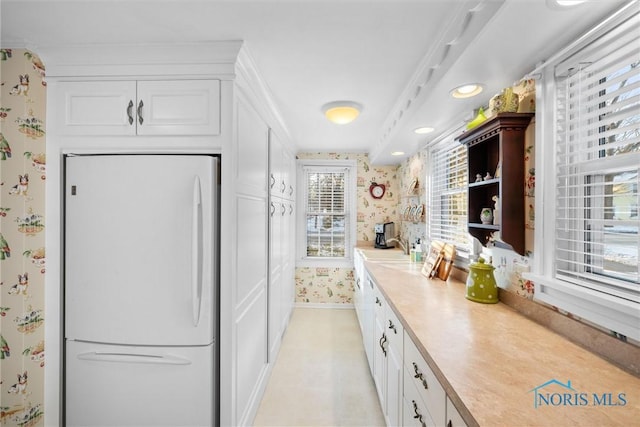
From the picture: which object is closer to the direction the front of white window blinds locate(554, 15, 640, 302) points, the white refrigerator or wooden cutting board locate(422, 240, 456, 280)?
the white refrigerator

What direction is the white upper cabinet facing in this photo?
toward the camera

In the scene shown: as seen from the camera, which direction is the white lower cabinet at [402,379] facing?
to the viewer's left

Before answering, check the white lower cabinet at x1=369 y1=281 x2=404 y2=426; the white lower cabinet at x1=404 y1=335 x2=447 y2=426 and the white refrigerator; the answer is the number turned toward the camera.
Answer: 1

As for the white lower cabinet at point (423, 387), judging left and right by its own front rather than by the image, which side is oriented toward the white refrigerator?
front

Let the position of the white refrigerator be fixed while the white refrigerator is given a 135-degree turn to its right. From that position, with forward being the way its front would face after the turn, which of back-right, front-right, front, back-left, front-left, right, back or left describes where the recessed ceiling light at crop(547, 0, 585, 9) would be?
back

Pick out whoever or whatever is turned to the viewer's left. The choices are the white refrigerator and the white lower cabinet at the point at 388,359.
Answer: the white lower cabinet

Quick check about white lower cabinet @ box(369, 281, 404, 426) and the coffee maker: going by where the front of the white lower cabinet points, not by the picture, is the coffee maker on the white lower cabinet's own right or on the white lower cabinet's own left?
on the white lower cabinet's own right

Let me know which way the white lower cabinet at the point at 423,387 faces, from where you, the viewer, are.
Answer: facing to the left of the viewer

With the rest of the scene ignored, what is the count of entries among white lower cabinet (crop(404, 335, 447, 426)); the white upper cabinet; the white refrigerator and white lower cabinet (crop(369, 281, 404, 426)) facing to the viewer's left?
2

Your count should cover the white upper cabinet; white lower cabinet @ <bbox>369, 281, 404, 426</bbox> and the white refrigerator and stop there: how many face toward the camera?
2
